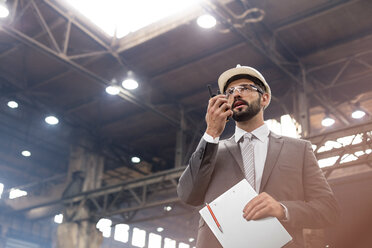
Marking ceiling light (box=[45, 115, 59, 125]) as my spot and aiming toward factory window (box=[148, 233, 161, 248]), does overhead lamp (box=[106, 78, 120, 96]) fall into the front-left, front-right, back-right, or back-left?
back-right

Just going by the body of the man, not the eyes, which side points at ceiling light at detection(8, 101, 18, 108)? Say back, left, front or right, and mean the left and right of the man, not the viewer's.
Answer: right

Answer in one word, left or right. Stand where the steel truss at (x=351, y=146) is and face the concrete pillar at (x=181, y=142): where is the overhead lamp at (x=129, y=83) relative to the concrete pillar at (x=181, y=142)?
left

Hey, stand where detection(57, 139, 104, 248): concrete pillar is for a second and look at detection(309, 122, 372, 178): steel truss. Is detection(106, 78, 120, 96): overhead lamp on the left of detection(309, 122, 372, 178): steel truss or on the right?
right

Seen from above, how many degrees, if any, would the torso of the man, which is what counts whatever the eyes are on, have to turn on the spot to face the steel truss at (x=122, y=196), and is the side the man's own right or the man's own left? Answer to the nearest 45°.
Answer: approximately 135° to the man's own right

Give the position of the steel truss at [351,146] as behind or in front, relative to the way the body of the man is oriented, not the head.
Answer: behind

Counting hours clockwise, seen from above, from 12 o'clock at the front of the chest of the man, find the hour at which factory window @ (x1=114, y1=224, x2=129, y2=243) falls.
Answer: The factory window is roughly at 4 o'clock from the man.

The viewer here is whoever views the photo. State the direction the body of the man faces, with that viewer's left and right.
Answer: facing the viewer and to the left of the viewer

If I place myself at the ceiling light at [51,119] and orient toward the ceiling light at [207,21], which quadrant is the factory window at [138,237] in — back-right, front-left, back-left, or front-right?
back-left

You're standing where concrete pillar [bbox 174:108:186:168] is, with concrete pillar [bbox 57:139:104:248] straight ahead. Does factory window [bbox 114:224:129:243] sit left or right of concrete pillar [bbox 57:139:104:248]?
right

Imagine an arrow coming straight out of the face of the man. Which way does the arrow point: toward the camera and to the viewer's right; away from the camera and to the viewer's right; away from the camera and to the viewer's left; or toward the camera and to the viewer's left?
toward the camera and to the viewer's left
